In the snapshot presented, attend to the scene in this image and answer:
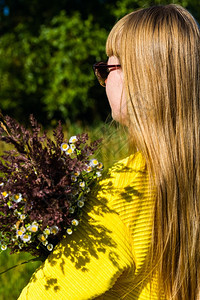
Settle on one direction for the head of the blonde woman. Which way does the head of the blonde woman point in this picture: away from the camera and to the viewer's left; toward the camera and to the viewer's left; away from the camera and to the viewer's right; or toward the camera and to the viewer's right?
away from the camera and to the viewer's left

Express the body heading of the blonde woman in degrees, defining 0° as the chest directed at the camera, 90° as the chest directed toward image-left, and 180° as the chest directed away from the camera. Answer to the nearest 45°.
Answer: approximately 135°
